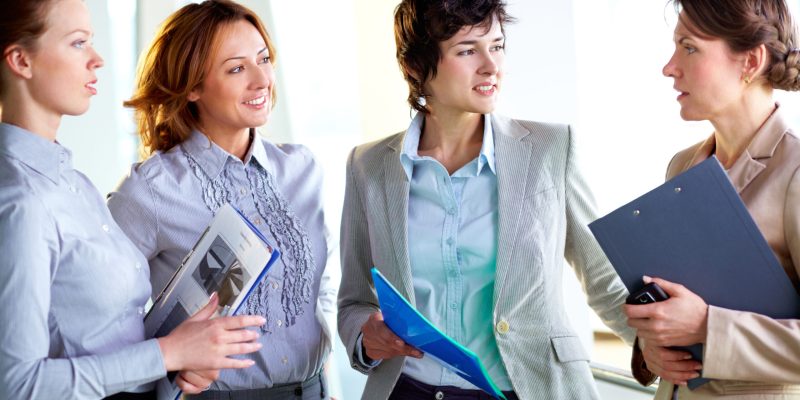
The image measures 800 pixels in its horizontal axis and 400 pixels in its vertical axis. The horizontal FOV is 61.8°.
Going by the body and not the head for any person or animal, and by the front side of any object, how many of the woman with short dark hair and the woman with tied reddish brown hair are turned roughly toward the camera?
1

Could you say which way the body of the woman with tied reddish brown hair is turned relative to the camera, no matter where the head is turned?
to the viewer's right

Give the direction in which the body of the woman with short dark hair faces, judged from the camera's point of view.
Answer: toward the camera

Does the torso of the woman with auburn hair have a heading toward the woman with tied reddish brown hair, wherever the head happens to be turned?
no

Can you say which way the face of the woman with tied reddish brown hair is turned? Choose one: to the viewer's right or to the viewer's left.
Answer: to the viewer's right

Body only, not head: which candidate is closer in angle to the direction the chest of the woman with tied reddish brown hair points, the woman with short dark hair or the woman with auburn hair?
the woman with short dark hair

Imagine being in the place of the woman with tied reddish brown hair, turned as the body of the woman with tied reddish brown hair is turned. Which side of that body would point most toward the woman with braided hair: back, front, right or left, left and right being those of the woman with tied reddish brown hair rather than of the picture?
front

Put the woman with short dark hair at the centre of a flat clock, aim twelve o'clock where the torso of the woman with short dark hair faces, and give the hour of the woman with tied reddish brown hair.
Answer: The woman with tied reddish brown hair is roughly at 2 o'clock from the woman with short dark hair.

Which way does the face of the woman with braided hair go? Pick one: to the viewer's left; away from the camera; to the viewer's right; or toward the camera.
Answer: to the viewer's left

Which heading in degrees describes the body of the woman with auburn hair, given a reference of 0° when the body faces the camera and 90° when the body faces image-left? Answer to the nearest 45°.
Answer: approximately 315°

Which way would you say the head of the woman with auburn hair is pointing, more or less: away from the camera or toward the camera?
toward the camera

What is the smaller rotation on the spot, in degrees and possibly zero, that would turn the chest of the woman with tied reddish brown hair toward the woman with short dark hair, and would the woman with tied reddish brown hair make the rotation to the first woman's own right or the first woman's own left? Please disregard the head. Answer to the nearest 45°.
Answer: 0° — they already face them
